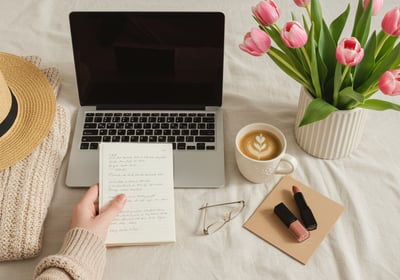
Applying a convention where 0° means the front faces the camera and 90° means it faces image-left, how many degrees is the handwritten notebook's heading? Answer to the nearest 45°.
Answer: approximately 0°

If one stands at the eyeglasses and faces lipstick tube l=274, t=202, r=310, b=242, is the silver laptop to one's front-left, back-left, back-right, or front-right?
back-left

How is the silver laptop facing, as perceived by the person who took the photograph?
facing the viewer

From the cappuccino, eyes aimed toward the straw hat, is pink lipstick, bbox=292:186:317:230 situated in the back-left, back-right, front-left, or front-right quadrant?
back-left
